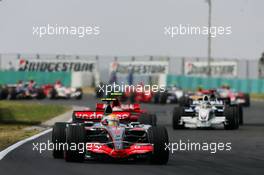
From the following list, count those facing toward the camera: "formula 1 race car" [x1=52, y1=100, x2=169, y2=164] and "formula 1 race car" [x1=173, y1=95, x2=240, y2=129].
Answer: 2

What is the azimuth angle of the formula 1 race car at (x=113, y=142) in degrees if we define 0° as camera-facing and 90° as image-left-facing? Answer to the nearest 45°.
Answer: approximately 0°

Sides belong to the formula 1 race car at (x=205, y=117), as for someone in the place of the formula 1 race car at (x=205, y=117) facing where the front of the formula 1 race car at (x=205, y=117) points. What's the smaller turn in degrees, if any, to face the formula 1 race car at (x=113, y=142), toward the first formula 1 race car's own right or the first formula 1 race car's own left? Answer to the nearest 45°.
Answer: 0° — it already faces it

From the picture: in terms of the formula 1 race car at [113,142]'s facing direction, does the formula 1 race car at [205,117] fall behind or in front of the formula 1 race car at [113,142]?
behind
